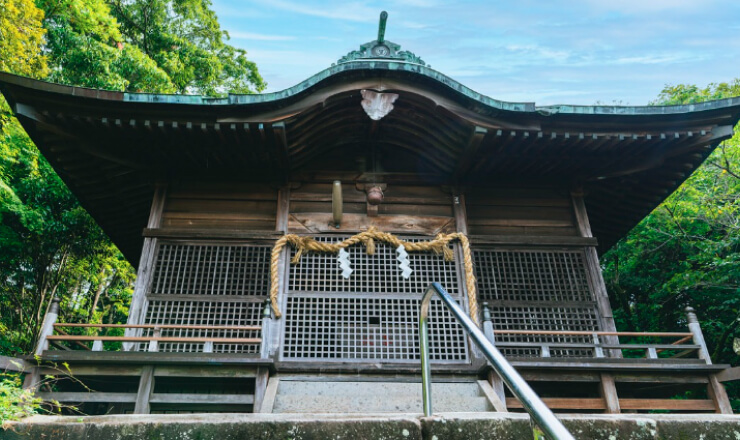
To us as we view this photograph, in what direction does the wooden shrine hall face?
facing the viewer

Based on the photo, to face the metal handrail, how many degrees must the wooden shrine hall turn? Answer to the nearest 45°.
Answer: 0° — it already faces it

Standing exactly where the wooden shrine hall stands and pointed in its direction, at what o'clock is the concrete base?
The concrete base is roughly at 12 o'clock from the wooden shrine hall.
